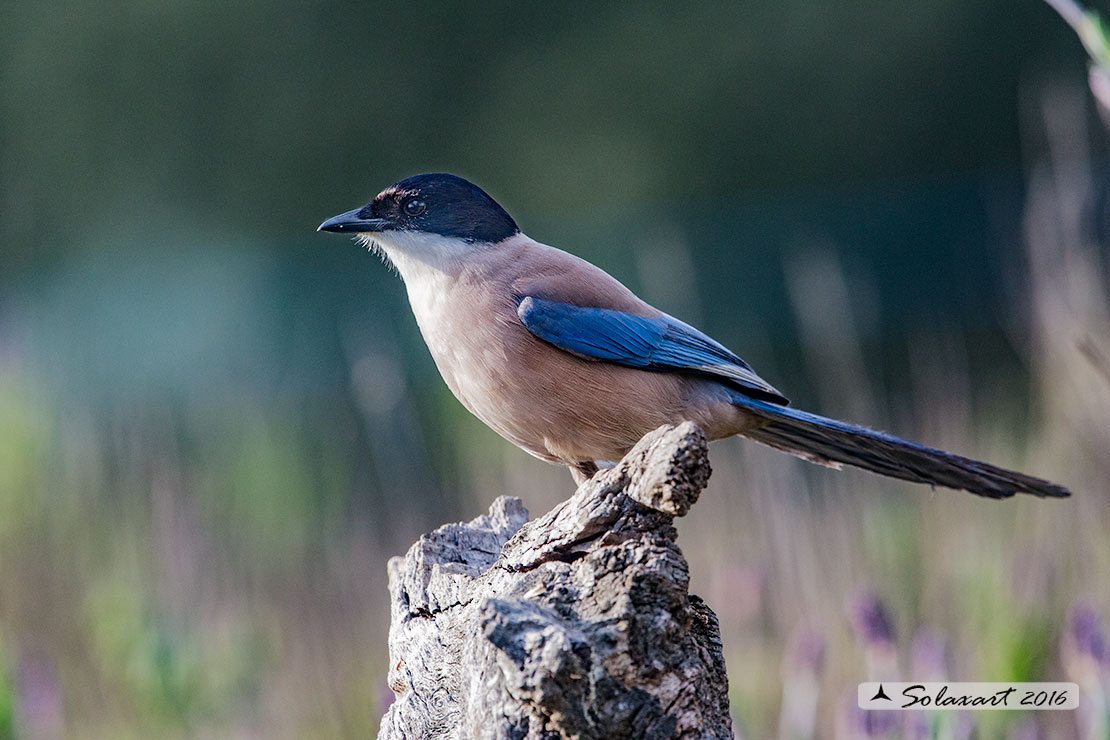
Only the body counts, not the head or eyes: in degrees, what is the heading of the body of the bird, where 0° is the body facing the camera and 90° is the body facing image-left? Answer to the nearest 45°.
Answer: approximately 90°
